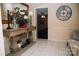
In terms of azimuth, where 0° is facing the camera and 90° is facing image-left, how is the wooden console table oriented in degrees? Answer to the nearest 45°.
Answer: approximately 315°
